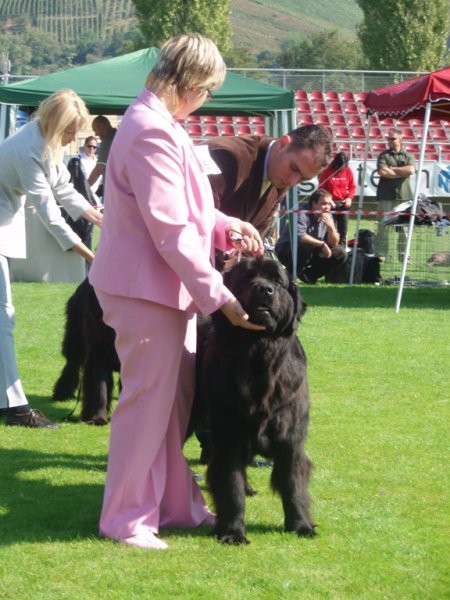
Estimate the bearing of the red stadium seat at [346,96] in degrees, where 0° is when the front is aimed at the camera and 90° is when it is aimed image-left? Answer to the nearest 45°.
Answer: approximately 0°

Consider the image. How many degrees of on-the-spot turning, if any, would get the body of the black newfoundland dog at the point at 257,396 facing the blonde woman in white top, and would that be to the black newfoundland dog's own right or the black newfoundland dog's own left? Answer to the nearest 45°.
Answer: approximately 135° to the black newfoundland dog's own right

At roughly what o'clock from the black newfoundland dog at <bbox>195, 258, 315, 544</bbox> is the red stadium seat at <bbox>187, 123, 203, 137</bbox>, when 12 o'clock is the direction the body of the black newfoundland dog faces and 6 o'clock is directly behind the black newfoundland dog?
The red stadium seat is roughly at 6 o'clock from the black newfoundland dog.

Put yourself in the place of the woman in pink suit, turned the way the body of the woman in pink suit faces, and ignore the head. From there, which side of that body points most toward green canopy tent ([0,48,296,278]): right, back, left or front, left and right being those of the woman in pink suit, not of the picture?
left

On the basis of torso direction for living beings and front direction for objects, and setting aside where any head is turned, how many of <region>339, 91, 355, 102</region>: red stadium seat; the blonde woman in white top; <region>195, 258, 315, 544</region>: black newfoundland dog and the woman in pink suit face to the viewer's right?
2

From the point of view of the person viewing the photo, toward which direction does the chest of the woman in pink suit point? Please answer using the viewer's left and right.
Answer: facing to the right of the viewer

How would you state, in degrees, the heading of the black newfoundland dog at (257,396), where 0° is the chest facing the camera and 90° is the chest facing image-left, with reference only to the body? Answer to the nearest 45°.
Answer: approximately 0°

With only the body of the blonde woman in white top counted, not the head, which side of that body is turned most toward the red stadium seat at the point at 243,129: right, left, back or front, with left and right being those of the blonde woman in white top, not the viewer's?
left

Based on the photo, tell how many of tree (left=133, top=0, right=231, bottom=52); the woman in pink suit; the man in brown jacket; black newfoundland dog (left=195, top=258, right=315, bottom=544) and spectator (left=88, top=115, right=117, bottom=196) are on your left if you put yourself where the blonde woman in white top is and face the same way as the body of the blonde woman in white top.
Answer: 2
